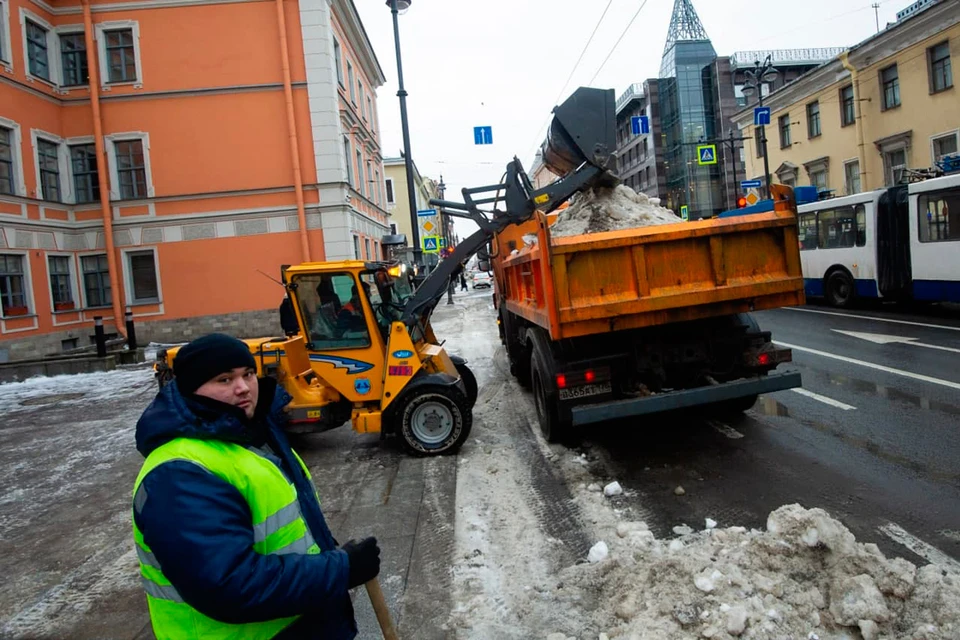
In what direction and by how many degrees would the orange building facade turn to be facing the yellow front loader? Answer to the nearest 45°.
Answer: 0° — it already faces it

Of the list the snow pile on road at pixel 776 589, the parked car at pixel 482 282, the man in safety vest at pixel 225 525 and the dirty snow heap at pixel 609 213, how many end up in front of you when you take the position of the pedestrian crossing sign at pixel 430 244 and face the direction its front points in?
3

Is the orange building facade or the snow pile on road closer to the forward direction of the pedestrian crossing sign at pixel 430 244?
the snow pile on road

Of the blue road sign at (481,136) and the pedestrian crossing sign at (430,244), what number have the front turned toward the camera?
2

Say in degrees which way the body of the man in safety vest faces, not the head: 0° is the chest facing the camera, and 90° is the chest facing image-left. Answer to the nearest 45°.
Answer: approximately 315°

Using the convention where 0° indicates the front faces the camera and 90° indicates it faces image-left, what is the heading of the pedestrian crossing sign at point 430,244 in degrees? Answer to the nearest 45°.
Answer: approximately 0°

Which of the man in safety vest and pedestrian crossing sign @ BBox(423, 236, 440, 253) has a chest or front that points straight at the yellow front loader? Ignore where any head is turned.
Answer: the pedestrian crossing sign

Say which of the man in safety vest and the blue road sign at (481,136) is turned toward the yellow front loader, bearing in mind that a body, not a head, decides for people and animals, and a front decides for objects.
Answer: the blue road sign

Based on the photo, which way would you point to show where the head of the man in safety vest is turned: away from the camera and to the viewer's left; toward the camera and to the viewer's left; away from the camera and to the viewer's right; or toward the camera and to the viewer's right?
toward the camera and to the viewer's right

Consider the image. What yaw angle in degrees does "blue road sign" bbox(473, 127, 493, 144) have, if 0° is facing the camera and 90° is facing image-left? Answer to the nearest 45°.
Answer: approximately 0°
